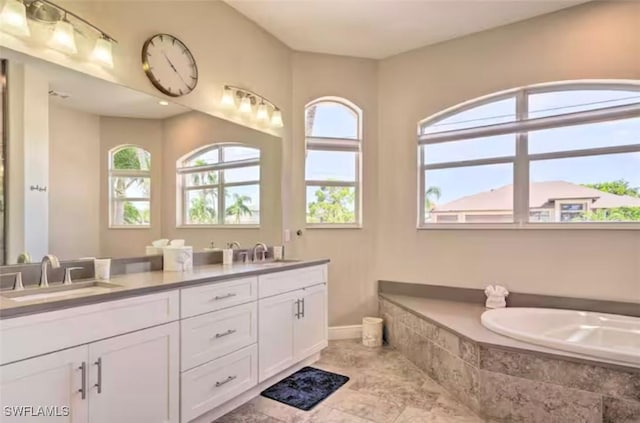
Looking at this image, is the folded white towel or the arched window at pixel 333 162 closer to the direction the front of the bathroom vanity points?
the folded white towel

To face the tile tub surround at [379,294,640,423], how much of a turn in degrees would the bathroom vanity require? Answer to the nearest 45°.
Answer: approximately 45° to its left

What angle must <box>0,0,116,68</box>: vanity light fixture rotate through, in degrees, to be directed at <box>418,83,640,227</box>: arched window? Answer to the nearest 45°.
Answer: approximately 45° to its left

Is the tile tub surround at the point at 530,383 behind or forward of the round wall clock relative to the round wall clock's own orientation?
forward

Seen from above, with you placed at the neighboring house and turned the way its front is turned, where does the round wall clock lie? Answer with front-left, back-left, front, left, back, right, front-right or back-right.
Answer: front-right

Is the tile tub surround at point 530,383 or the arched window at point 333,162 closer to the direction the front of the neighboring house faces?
the tile tub surround

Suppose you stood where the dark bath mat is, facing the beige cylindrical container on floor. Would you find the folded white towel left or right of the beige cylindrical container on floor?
right

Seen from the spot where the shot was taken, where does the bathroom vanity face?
facing the viewer and to the right of the viewer

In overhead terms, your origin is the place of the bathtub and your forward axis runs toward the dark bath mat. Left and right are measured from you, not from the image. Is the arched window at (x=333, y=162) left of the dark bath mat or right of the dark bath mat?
right

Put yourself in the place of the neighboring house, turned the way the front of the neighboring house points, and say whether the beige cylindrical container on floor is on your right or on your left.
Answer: on your right

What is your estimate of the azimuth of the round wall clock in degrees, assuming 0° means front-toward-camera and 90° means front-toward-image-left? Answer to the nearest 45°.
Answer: approximately 315°

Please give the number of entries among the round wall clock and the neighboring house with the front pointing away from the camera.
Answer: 0
